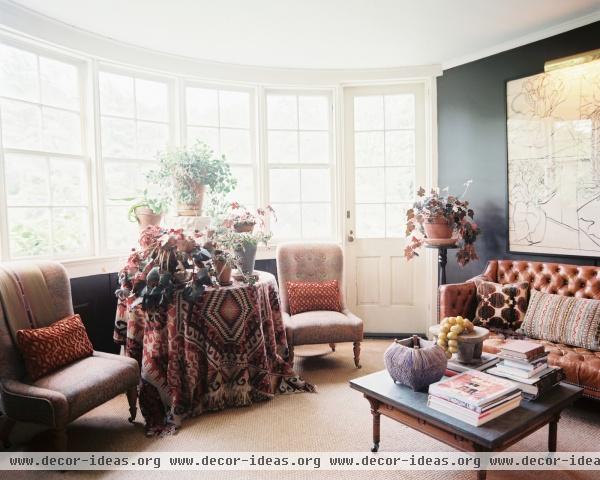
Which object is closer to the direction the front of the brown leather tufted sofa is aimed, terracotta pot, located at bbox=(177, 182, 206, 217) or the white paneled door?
the terracotta pot

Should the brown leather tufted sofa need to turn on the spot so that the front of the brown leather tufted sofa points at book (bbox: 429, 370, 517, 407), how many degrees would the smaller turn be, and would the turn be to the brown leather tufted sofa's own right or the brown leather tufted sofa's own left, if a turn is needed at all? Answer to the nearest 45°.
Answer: approximately 45° to the brown leather tufted sofa's own left

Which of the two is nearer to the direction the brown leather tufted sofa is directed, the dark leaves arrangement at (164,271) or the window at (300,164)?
the dark leaves arrangement

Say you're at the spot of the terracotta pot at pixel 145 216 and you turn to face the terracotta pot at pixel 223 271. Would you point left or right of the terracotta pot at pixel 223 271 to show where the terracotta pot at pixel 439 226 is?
left

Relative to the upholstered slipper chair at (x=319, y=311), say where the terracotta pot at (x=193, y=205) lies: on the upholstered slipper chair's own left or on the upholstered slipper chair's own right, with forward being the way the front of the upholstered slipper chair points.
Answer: on the upholstered slipper chair's own right

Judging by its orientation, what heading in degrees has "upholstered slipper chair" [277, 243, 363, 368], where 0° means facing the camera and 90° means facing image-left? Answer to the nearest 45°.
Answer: approximately 0°

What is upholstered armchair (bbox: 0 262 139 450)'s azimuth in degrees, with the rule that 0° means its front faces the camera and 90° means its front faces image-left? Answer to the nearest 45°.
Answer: approximately 315°
